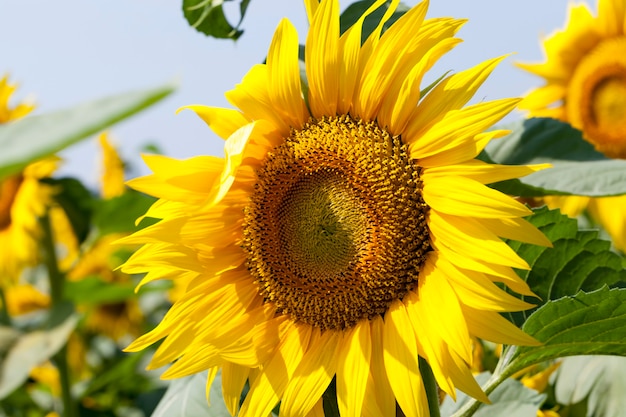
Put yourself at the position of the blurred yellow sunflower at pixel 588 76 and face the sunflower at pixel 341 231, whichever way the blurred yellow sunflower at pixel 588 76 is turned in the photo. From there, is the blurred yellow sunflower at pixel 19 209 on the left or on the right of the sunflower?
right

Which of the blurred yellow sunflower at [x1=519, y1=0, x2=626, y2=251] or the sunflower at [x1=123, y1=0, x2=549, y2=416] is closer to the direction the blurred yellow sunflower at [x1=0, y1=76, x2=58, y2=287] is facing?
the sunflower

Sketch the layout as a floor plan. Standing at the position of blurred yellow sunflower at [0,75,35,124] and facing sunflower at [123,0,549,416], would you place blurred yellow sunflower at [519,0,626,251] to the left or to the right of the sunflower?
left

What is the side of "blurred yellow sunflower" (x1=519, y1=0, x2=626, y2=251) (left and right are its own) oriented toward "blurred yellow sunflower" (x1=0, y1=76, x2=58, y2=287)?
right

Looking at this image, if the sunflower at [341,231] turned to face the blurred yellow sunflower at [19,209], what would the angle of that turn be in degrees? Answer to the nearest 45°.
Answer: approximately 135° to its right

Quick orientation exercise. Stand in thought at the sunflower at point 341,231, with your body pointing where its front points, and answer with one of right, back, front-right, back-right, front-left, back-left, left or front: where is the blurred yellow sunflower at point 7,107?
back-right

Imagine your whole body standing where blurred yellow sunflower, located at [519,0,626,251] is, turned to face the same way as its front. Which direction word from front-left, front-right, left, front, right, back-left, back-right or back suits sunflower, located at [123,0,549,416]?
front

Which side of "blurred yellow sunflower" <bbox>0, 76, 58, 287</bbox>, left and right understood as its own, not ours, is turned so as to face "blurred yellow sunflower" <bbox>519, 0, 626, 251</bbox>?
left

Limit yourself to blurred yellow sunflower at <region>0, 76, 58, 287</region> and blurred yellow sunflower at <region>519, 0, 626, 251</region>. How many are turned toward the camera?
2

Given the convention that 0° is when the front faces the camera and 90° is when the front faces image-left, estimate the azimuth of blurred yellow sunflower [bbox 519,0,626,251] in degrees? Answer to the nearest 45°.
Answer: approximately 0°

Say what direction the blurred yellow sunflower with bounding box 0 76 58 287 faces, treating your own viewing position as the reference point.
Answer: facing the viewer

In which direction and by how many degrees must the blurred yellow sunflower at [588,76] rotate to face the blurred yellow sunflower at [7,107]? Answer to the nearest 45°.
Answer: approximately 90° to its right
